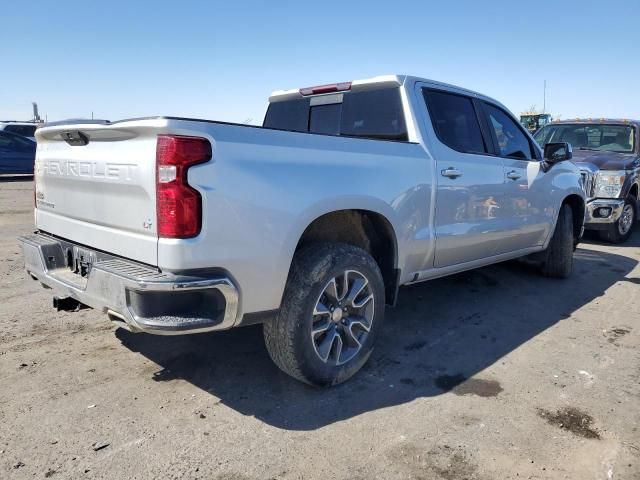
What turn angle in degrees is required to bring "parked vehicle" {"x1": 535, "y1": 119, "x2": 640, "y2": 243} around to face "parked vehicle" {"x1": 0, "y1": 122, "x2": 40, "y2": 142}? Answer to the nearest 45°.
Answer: approximately 45° to its right

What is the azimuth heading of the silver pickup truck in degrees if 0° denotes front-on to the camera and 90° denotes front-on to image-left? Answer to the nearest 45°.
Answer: approximately 225°

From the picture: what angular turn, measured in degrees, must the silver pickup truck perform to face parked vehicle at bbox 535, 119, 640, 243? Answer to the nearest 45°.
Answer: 0° — it already faces it

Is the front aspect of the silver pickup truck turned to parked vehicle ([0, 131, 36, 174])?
no

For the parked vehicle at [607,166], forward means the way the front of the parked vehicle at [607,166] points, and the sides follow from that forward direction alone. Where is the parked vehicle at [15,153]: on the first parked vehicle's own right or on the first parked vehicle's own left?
on the first parked vehicle's own right

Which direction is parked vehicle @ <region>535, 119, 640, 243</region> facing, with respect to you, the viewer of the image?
facing the viewer and to the left of the viewer

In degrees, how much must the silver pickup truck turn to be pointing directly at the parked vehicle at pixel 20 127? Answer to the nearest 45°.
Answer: approximately 90° to its left

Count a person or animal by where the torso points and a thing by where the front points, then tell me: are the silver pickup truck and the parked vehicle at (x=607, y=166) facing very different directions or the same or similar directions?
very different directions
